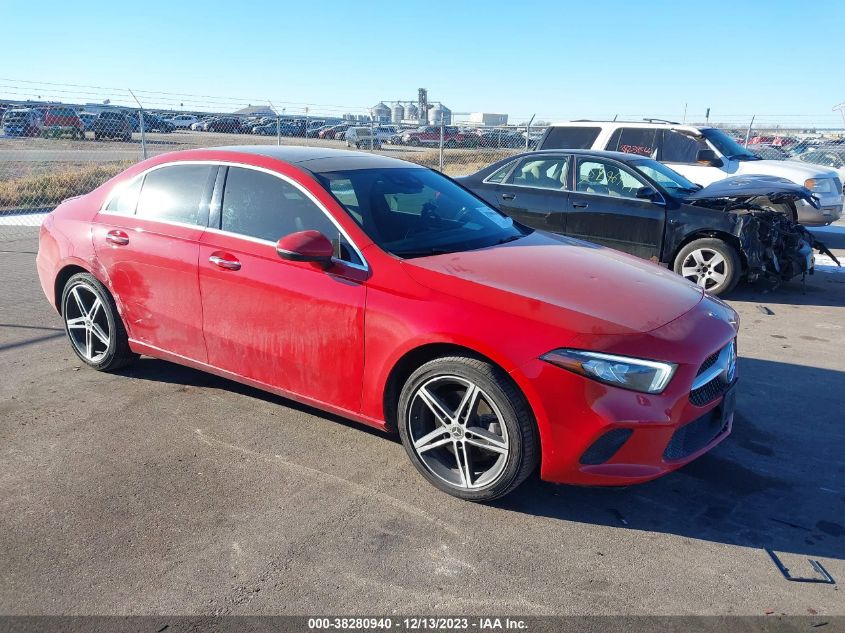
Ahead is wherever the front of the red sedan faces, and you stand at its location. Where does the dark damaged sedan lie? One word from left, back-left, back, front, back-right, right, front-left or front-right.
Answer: left

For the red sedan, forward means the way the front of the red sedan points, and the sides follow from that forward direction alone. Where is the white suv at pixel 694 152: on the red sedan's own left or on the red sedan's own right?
on the red sedan's own left

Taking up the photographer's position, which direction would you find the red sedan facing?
facing the viewer and to the right of the viewer
